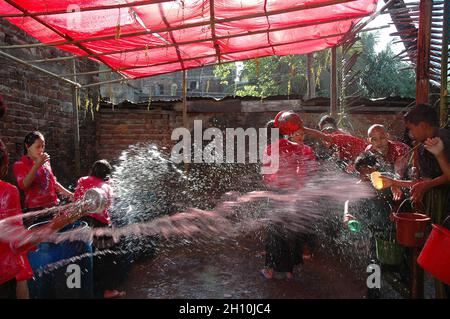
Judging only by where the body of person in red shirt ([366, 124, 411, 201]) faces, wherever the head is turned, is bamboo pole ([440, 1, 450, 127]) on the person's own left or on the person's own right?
on the person's own left

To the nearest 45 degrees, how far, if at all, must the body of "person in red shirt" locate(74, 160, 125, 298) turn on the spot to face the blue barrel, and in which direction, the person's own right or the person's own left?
approximately 180°

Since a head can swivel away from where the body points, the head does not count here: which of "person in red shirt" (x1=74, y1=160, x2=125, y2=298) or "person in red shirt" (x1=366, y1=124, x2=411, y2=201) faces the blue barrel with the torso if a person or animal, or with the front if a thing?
"person in red shirt" (x1=366, y1=124, x2=411, y2=201)

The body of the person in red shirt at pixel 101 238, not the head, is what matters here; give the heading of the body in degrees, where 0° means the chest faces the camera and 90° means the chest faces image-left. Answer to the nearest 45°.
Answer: approximately 225°

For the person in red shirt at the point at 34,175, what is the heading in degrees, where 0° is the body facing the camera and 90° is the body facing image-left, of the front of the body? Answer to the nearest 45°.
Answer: approximately 315°

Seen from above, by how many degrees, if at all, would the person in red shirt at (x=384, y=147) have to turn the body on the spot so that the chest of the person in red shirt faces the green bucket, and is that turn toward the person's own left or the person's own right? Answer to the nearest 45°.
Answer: approximately 45° to the person's own left

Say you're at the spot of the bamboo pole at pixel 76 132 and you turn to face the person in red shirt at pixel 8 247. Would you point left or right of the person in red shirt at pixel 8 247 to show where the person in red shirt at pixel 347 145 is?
left
